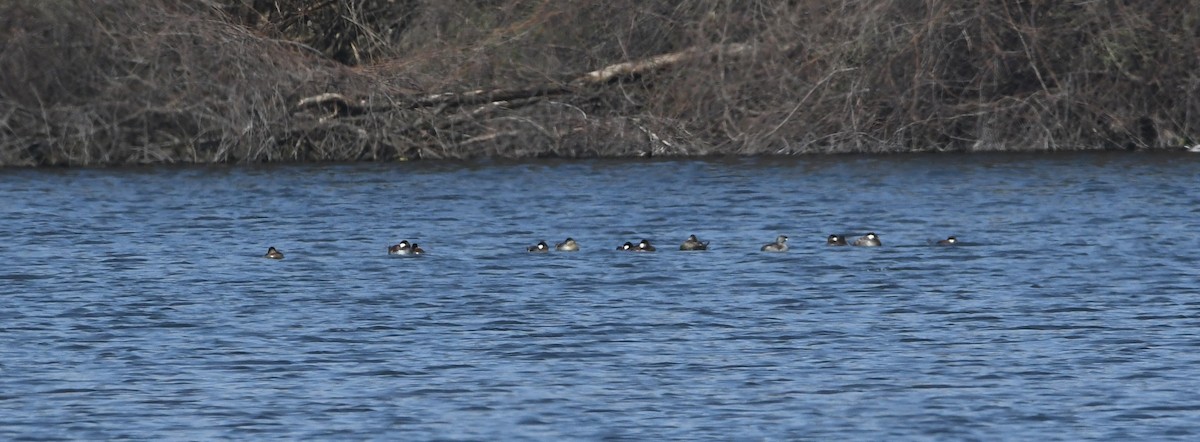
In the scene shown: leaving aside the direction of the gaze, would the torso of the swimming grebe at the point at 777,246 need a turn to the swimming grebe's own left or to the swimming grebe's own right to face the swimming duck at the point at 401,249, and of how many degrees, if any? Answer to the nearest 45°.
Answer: approximately 180°

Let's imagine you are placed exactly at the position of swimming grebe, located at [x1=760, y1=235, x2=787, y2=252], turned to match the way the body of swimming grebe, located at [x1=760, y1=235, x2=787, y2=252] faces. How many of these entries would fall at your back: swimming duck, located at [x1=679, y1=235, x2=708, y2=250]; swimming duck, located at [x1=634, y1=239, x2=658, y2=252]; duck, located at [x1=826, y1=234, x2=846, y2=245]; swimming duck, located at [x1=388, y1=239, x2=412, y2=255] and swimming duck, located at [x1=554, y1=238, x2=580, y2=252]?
4

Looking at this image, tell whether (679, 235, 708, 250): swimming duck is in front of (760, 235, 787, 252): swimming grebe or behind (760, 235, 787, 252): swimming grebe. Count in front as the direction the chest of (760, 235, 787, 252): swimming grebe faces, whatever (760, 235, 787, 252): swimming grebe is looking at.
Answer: behind

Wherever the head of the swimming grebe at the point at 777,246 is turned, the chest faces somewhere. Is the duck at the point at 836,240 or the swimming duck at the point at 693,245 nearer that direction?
the duck

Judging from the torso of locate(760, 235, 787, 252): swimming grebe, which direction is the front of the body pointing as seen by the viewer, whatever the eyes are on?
to the viewer's right

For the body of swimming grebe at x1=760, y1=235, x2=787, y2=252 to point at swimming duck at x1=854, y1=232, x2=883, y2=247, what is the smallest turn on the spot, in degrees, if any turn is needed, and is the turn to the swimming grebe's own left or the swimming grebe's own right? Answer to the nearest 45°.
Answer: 0° — it already faces it

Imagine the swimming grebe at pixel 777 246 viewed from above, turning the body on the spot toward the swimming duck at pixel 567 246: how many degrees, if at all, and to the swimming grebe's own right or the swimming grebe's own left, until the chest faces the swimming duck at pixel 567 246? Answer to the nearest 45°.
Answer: approximately 180°

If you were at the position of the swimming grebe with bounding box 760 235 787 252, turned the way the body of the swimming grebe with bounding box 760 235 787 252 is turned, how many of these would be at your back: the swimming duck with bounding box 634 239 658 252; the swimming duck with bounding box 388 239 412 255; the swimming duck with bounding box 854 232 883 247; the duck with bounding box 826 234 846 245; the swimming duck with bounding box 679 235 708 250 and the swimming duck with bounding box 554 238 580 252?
4

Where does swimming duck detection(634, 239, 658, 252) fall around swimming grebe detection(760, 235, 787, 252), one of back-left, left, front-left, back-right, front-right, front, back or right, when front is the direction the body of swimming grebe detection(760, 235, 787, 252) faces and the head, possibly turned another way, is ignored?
back
